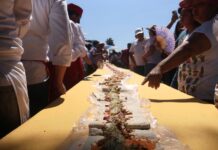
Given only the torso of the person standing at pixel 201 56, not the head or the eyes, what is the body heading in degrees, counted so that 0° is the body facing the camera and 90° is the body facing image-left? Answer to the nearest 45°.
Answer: approximately 90°

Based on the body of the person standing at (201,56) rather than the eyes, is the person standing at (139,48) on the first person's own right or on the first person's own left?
on the first person's own right

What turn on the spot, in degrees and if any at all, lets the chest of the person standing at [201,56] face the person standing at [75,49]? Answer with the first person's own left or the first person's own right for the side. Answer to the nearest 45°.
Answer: approximately 45° to the first person's own right

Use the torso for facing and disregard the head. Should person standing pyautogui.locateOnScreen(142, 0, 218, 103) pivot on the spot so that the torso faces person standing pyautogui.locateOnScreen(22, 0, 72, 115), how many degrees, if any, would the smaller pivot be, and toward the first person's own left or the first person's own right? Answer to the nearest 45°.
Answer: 0° — they already face them

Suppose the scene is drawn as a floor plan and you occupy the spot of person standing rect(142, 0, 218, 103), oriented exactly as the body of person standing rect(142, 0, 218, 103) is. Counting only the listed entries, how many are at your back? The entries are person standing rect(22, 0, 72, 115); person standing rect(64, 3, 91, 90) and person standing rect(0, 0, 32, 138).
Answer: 0

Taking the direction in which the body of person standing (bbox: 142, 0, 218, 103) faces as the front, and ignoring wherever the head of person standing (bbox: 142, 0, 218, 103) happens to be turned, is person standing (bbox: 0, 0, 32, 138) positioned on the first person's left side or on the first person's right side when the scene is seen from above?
on the first person's left side
